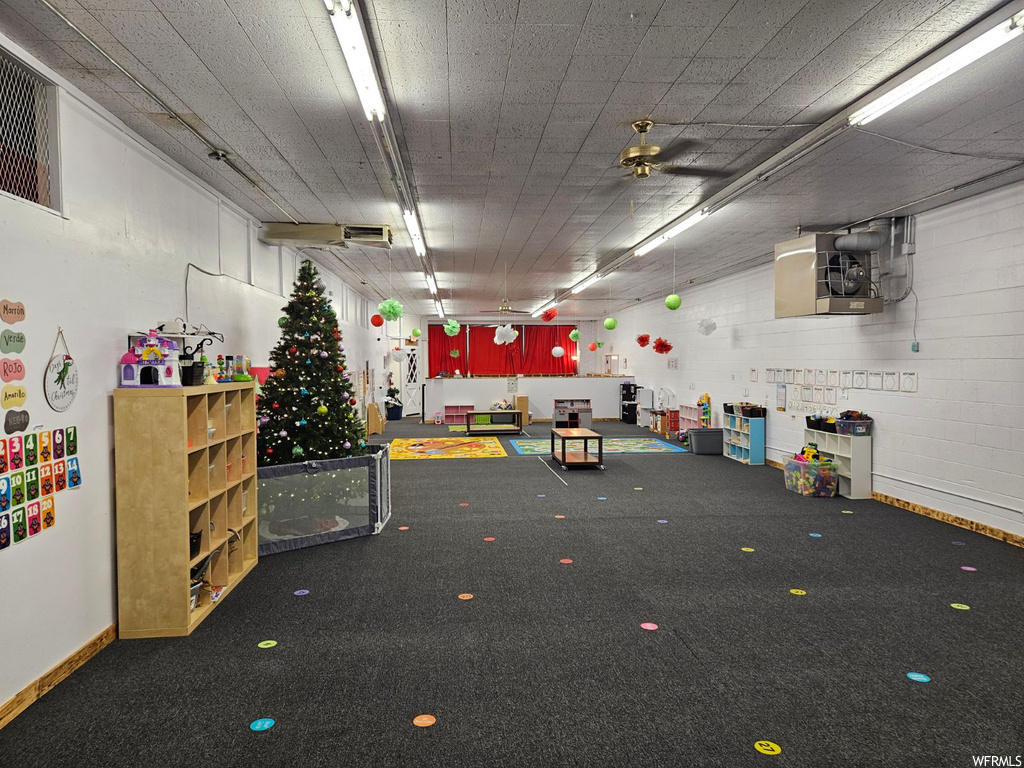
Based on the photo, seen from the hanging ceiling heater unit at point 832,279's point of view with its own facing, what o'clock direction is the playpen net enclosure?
The playpen net enclosure is roughly at 9 o'clock from the hanging ceiling heater unit.

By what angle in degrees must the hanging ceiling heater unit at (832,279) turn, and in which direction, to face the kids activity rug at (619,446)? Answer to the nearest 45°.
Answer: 0° — it already faces it

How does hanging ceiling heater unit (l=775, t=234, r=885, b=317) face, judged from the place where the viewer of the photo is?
facing away from the viewer and to the left of the viewer
